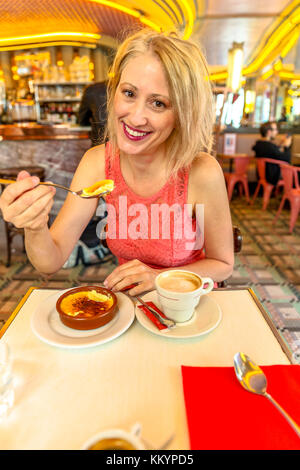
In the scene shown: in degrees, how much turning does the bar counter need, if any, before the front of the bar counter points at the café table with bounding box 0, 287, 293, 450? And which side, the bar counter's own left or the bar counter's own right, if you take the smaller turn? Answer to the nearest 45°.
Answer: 0° — it already faces it

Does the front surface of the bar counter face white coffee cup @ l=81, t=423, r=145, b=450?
yes

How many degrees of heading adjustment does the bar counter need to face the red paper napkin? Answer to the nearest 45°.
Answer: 0° — it already faces it

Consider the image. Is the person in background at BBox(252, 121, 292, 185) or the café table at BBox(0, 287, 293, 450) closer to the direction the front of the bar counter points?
the café table

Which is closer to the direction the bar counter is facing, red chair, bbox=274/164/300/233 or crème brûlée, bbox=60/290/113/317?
the crème brûlée

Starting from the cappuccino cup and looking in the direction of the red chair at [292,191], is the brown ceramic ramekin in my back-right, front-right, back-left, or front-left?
back-left

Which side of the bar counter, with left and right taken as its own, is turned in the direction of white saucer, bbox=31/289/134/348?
front

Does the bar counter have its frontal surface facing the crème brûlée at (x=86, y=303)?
yes

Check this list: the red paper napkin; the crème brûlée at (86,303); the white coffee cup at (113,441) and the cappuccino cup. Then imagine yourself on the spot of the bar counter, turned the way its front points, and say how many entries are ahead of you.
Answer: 4

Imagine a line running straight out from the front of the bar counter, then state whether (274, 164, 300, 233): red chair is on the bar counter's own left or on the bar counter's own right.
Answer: on the bar counter's own left

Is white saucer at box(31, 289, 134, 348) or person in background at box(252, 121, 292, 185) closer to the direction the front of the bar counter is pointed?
the white saucer

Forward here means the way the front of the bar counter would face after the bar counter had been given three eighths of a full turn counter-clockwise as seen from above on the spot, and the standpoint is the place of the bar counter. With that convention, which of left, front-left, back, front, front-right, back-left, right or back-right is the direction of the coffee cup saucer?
back-right

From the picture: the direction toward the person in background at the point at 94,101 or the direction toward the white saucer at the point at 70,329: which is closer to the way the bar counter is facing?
the white saucer

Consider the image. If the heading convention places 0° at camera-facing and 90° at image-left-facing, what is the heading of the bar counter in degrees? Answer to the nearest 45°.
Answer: approximately 0°
